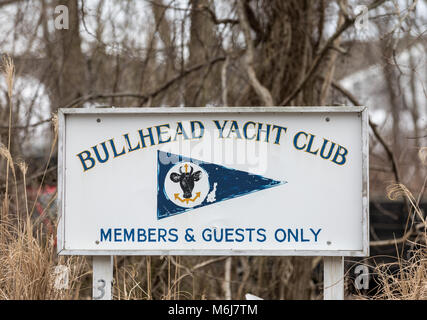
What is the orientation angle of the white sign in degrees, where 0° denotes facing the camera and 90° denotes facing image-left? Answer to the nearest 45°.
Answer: approximately 0°
